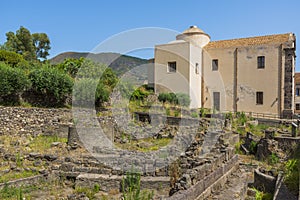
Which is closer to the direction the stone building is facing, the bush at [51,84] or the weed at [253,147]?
the weed

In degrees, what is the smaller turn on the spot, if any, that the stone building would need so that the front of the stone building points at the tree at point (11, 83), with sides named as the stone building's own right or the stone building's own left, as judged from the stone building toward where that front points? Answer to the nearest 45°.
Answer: approximately 135° to the stone building's own right

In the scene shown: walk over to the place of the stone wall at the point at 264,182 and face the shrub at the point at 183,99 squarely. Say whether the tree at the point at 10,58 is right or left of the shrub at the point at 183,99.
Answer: left

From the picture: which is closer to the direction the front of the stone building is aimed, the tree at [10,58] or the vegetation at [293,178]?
the vegetation

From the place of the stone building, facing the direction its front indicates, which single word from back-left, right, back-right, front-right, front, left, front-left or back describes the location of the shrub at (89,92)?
back-right

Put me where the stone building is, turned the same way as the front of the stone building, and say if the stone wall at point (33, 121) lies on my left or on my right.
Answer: on my right

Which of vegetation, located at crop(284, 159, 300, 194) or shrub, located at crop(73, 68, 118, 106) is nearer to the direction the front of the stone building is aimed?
the vegetation
